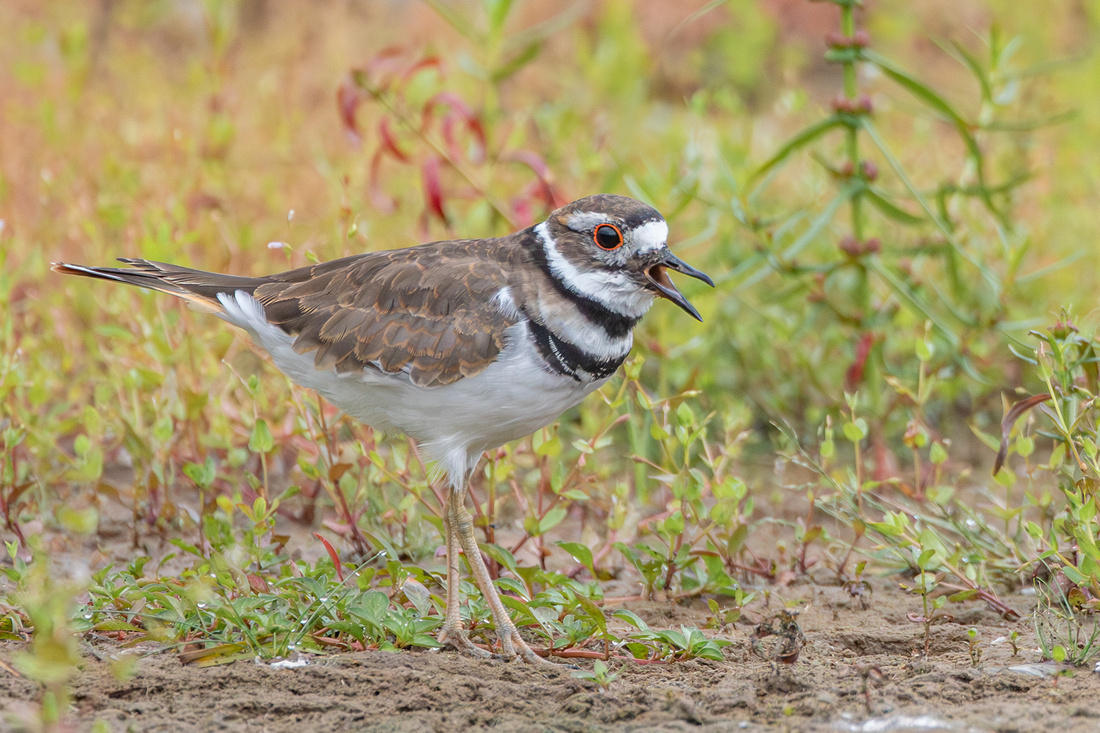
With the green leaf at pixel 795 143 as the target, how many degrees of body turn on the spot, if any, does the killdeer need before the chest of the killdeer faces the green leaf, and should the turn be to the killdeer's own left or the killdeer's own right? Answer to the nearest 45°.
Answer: approximately 45° to the killdeer's own left

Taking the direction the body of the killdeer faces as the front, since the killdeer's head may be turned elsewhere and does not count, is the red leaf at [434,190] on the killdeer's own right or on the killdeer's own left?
on the killdeer's own left

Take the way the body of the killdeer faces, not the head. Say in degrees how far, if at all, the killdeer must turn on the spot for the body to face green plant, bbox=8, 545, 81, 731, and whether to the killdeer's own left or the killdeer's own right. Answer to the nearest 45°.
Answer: approximately 135° to the killdeer's own right

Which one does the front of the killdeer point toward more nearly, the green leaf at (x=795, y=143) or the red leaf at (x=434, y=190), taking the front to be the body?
the green leaf

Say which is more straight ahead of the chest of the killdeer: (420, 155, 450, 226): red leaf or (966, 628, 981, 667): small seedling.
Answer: the small seedling

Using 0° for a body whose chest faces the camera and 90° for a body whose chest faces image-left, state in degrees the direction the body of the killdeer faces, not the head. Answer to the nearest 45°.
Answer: approximately 270°
